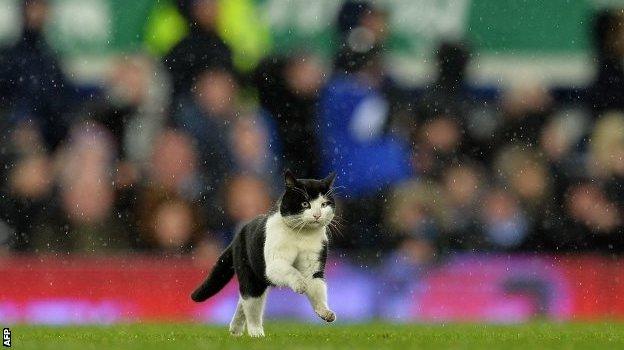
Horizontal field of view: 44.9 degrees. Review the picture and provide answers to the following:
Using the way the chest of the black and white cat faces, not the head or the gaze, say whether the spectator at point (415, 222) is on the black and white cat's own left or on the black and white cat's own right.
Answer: on the black and white cat's own left

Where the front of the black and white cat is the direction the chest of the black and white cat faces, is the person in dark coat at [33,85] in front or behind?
behind

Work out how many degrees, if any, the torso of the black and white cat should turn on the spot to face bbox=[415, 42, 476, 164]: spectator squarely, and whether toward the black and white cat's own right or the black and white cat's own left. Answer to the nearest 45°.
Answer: approximately 90° to the black and white cat's own left

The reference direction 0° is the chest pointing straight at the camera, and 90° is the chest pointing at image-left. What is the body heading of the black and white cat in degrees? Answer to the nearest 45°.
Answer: approximately 315°
